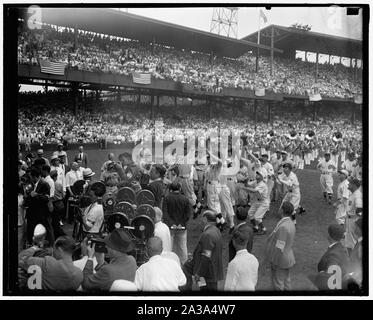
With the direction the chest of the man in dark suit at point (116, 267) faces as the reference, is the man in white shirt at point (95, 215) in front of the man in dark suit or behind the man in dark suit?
in front

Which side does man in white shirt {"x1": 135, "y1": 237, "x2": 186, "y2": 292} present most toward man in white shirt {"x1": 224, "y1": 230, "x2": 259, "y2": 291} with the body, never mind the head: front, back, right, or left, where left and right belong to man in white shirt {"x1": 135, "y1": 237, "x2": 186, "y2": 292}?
right

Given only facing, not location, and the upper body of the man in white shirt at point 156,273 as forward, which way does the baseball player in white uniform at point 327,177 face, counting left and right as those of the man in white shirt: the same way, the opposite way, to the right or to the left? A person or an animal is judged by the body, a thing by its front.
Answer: the opposite way

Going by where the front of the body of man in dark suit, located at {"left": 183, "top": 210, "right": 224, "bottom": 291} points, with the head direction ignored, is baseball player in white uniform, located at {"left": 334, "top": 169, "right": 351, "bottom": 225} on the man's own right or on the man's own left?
on the man's own right

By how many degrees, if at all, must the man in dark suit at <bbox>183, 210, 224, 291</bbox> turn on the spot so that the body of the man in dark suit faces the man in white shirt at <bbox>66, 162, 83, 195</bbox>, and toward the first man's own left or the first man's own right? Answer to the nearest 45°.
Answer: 0° — they already face them

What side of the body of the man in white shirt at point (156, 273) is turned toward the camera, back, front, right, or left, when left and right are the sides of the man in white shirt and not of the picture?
back

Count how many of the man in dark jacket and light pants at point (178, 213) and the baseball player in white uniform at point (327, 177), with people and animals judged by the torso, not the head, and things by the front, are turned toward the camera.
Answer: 1

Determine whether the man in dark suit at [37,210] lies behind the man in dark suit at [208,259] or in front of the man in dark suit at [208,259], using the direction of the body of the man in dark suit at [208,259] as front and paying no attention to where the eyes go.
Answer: in front

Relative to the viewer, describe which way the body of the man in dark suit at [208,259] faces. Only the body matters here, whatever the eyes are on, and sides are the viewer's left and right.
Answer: facing away from the viewer and to the left of the viewer

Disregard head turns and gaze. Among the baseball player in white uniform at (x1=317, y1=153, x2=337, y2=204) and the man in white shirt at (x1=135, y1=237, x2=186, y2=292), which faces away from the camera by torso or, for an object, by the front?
the man in white shirt

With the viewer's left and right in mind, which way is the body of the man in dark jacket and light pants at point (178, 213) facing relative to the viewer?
facing away from the viewer

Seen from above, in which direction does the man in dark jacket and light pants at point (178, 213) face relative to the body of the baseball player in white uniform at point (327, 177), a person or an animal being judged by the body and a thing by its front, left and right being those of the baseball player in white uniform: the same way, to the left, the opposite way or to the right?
the opposite way
